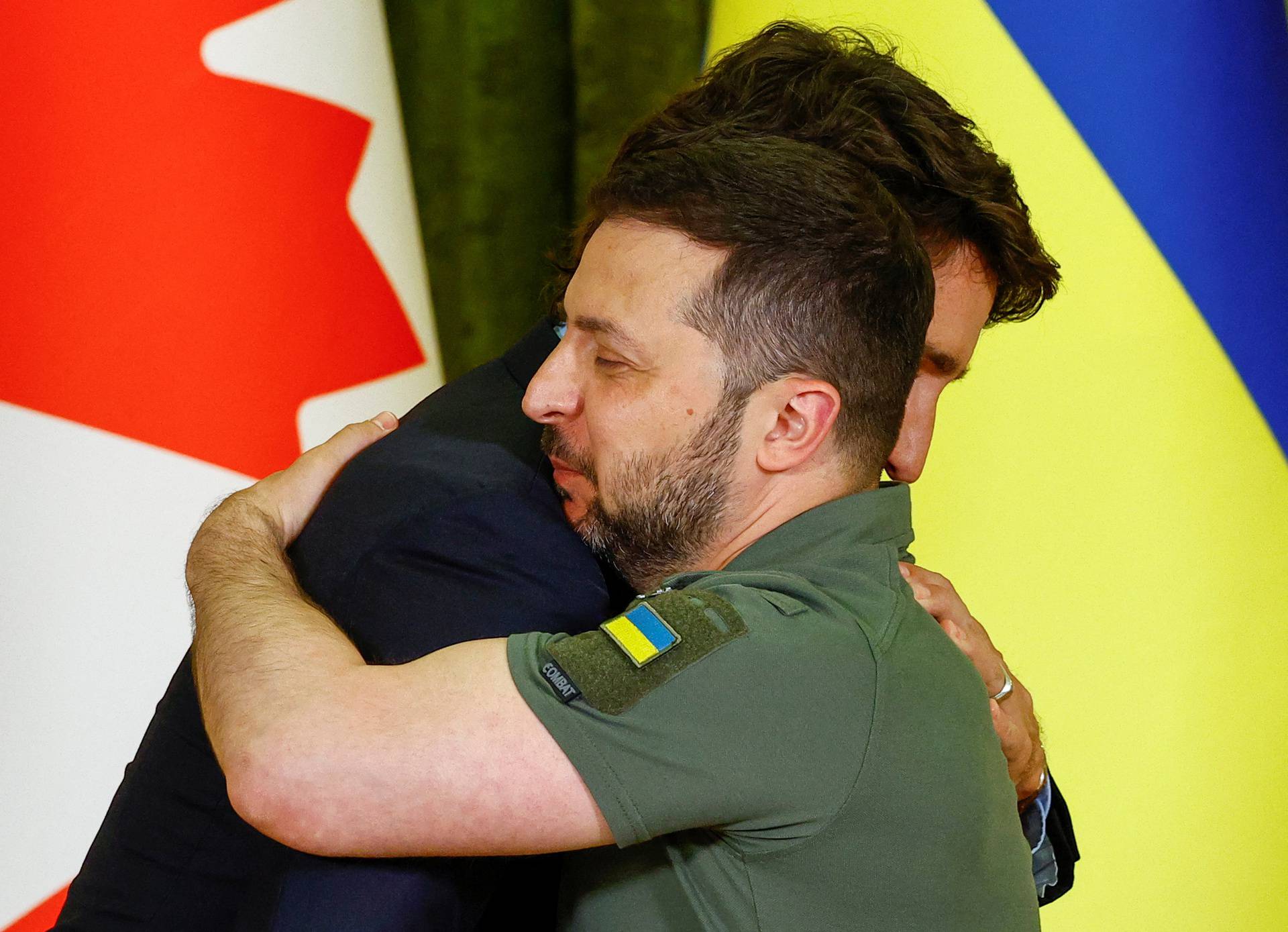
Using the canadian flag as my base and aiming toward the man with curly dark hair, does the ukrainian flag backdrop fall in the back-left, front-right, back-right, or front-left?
front-left

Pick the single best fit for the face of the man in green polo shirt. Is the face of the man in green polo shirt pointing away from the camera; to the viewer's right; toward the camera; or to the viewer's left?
to the viewer's left

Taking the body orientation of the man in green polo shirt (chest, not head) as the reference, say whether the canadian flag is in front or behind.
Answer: in front

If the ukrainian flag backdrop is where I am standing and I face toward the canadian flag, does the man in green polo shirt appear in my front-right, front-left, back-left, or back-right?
front-left

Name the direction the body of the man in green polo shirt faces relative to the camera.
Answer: to the viewer's left

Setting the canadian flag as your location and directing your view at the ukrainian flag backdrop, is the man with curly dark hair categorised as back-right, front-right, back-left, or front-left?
front-right

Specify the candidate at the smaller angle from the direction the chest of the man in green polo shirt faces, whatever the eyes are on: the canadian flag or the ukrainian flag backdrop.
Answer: the canadian flag

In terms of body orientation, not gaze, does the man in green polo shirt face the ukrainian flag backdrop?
no
